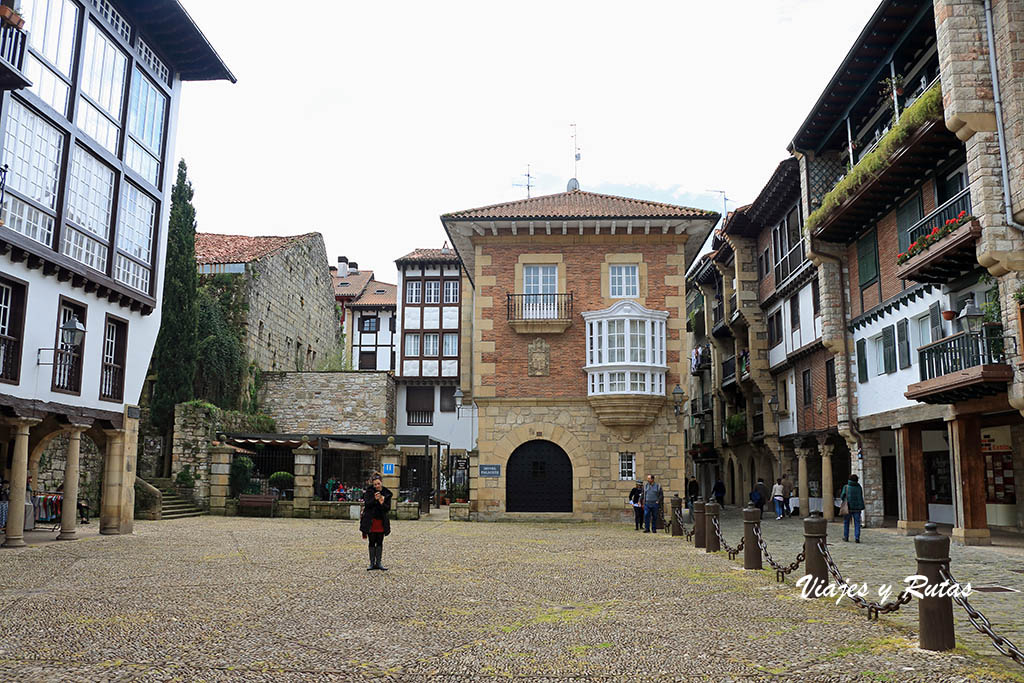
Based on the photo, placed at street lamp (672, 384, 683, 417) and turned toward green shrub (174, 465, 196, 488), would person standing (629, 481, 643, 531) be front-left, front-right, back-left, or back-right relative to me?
front-left

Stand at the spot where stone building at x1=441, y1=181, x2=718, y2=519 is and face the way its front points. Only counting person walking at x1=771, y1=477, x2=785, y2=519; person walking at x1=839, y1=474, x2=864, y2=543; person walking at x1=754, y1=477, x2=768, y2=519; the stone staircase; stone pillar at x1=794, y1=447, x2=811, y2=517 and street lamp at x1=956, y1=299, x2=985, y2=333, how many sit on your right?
1

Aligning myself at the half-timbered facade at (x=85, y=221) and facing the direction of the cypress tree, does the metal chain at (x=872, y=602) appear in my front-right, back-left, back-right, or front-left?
back-right

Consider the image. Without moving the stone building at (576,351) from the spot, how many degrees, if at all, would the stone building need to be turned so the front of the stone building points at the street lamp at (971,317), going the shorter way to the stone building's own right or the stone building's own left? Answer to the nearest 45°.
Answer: approximately 45° to the stone building's own left

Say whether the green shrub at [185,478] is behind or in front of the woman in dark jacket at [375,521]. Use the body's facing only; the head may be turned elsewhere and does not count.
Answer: behind

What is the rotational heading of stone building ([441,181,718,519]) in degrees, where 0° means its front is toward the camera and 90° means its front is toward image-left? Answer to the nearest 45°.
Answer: approximately 0°

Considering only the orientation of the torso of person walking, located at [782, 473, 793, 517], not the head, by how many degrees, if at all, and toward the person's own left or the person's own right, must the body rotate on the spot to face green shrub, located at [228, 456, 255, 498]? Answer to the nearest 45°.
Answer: approximately 90° to the person's own left

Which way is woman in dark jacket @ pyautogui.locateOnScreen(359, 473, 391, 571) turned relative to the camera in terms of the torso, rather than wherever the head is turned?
toward the camera

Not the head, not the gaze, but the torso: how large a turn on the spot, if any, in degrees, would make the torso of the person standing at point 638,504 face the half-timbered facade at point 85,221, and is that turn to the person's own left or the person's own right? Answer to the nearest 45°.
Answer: approximately 45° to the person's own right

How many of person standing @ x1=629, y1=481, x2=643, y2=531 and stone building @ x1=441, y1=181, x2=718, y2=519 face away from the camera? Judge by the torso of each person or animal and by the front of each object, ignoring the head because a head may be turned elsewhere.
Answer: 0

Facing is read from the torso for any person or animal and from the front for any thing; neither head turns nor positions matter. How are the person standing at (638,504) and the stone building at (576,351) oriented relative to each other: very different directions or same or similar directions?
same or similar directions

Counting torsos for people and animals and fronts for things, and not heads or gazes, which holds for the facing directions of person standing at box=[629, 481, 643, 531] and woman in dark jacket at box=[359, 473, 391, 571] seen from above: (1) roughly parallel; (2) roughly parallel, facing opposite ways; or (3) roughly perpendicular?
roughly parallel
